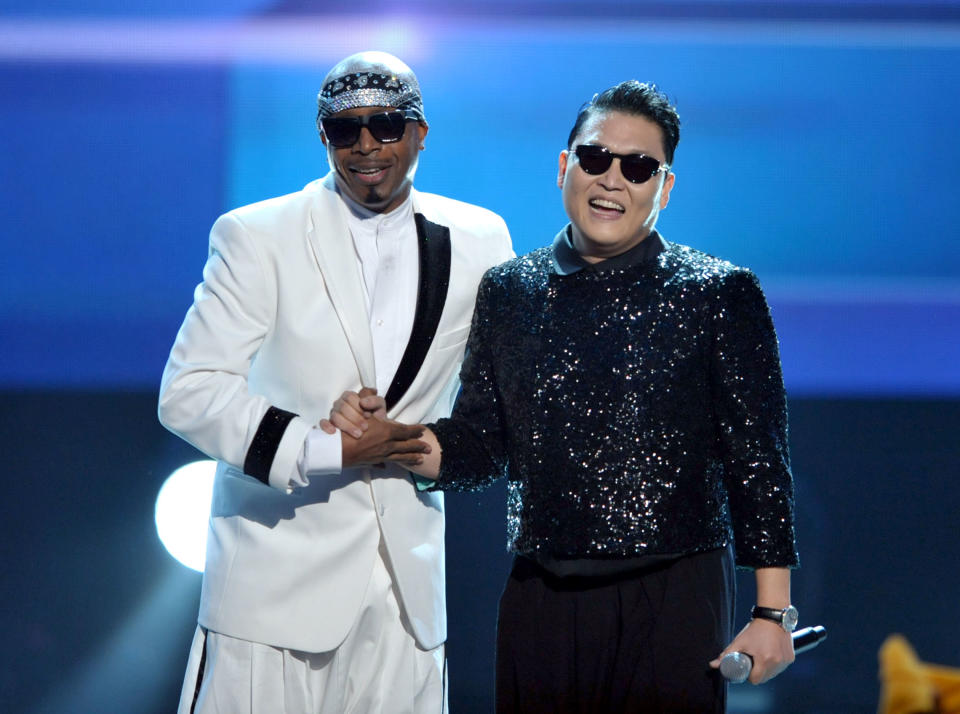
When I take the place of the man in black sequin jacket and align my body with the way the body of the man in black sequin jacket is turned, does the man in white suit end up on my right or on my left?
on my right

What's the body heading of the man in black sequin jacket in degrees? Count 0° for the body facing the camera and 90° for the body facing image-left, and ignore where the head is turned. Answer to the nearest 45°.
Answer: approximately 0°
